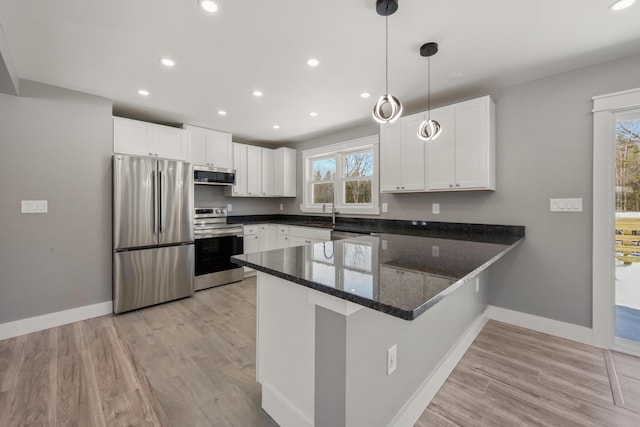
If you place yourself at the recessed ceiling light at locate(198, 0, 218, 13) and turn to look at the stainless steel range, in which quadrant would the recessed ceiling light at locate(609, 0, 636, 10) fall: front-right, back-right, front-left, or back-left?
back-right

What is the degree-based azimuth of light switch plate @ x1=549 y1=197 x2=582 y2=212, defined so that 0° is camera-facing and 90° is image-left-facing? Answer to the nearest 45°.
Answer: approximately 0°

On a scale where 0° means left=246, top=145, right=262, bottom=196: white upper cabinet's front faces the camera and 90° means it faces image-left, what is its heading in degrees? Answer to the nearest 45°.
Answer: approximately 315°

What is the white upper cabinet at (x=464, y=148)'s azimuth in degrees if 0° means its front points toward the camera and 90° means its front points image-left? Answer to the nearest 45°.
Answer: approximately 45°

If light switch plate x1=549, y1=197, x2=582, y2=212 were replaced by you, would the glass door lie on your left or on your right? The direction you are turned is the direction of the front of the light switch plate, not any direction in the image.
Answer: on your left

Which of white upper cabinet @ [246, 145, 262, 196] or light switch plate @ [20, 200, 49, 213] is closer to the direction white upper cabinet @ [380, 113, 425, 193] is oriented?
the light switch plate

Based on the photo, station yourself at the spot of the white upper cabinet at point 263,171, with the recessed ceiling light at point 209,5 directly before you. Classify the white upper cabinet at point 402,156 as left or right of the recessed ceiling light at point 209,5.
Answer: left
